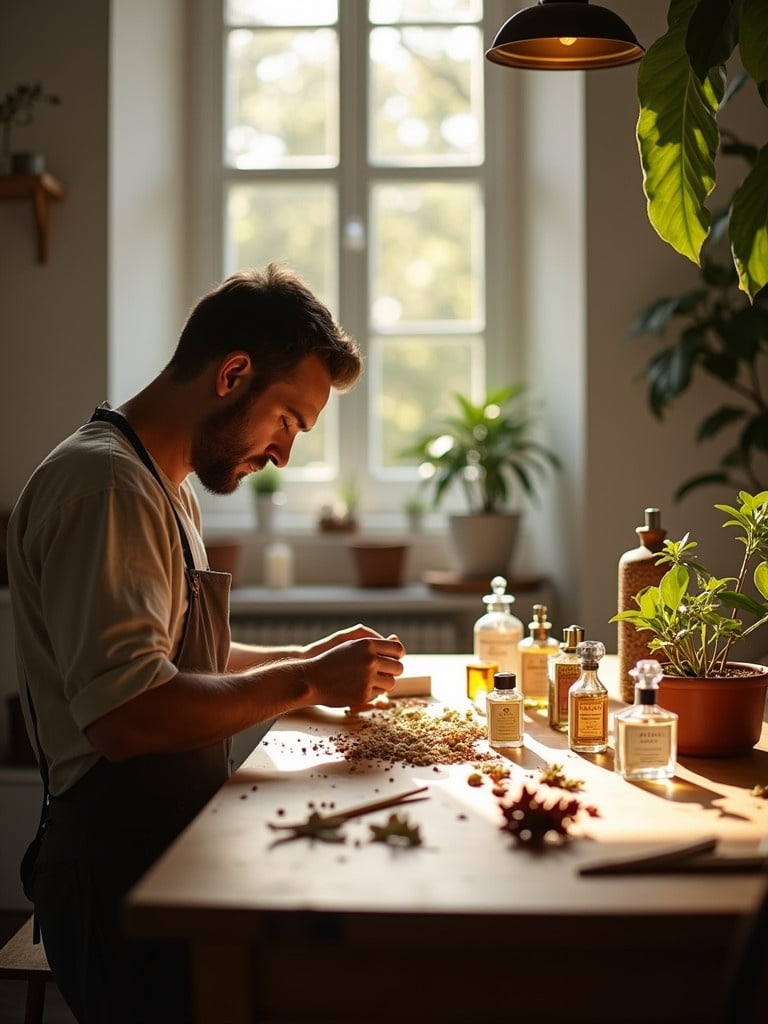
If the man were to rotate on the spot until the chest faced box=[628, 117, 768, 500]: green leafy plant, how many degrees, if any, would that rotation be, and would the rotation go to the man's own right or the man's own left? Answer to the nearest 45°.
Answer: approximately 45° to the man's own left

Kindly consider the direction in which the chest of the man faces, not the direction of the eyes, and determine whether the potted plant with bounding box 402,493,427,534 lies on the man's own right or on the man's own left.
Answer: on the man's own left

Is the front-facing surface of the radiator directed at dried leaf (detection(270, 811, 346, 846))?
yes

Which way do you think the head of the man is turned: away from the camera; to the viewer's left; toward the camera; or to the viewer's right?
to the viewer's right

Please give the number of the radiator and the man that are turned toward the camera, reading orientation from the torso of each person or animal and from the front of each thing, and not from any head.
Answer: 1

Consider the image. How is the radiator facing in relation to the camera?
toward the camera

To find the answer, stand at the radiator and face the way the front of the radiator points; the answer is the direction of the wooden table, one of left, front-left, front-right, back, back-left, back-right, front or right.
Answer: front

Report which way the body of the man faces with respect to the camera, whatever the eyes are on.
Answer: to the viewer's right

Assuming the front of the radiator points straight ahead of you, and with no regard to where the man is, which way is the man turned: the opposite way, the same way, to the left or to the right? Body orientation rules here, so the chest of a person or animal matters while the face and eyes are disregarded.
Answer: to the left
